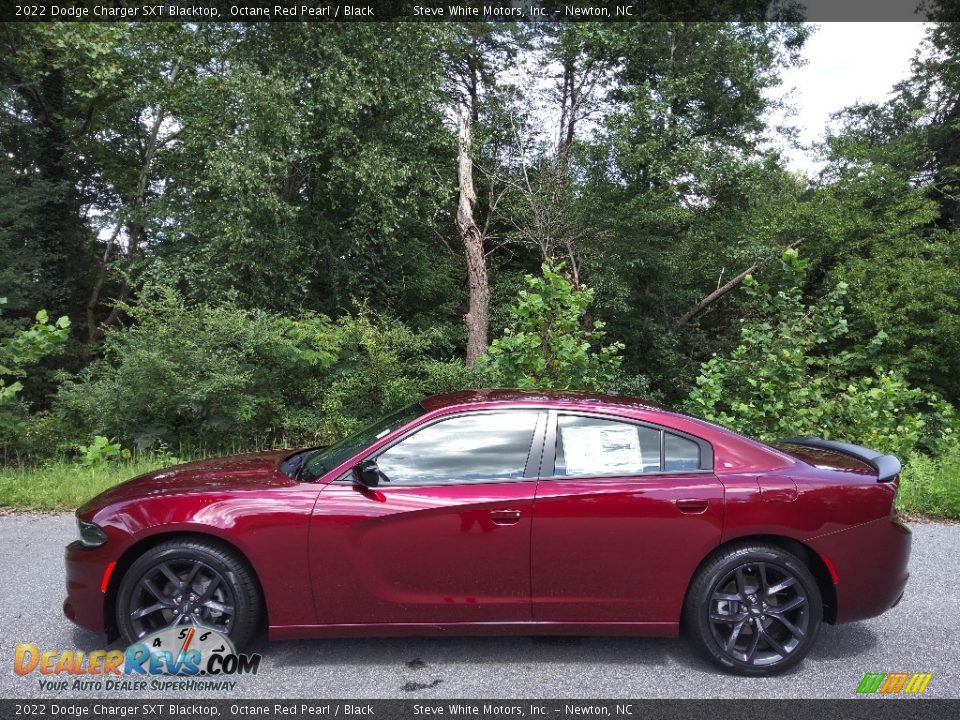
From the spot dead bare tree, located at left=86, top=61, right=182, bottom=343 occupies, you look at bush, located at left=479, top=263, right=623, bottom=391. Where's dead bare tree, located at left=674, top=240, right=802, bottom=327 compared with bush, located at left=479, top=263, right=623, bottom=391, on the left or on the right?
left

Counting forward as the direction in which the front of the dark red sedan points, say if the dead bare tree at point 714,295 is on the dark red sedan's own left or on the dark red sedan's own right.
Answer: on the dark red sedan's own right

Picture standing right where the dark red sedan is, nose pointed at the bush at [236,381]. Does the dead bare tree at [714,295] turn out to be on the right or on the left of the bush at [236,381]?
right

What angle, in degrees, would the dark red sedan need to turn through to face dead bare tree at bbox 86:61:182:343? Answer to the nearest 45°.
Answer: approximately 45° to its right

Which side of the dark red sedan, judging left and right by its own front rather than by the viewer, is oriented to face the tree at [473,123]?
right

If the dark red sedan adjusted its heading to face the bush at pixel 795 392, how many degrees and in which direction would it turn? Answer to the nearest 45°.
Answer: approximately 135° to its right

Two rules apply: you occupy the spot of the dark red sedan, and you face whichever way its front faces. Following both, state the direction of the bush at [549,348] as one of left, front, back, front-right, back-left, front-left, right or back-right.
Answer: right

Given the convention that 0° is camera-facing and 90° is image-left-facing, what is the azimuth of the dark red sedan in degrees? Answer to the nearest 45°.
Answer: approximately 90°
